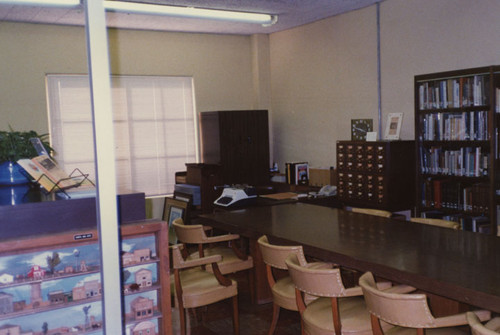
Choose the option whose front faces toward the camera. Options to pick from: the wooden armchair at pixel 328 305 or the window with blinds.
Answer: the window with blinds

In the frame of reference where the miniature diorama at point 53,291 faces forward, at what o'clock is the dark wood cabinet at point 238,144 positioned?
The dark wood cabinet is roughly at 7 o'clock from the miniature diorama.

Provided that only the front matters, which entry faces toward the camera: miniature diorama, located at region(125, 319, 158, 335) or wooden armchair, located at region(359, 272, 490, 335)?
the miniature diorama

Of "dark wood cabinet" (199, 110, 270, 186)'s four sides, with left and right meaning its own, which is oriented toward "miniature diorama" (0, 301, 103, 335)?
front

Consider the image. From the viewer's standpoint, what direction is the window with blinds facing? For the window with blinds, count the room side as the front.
toward the camera

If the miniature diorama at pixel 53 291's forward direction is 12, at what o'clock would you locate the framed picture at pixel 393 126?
The framed picture is roughly at 8 o'clock from the miniature diorama.

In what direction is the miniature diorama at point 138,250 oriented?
toward the camera

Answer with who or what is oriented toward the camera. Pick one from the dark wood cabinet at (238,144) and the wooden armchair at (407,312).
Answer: the dark wood cabinet

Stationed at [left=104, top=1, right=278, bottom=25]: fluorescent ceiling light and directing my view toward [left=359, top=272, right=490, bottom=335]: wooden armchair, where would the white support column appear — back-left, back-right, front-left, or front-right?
front-right

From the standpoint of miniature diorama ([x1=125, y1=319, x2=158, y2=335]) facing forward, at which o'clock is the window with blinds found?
The window with blinds is roughly at 6 o'clock from the miniature diorama.

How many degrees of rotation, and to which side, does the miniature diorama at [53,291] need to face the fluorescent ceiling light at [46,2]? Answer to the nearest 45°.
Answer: approximately 180°

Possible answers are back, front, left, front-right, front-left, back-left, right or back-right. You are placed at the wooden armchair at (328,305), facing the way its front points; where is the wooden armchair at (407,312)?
right

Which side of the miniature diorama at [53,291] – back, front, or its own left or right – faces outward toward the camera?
front

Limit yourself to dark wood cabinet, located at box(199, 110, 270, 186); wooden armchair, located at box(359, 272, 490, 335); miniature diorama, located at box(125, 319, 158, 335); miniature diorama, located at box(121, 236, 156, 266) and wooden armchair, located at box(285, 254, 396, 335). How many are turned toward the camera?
3

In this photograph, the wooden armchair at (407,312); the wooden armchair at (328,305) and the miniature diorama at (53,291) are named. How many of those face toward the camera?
1

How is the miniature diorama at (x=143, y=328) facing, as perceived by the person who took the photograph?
facing the viewer

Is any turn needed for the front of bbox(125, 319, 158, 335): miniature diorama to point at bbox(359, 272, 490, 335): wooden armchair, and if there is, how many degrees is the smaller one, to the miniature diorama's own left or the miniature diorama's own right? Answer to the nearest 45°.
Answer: approximately 90° to the miniature diorama's own left
